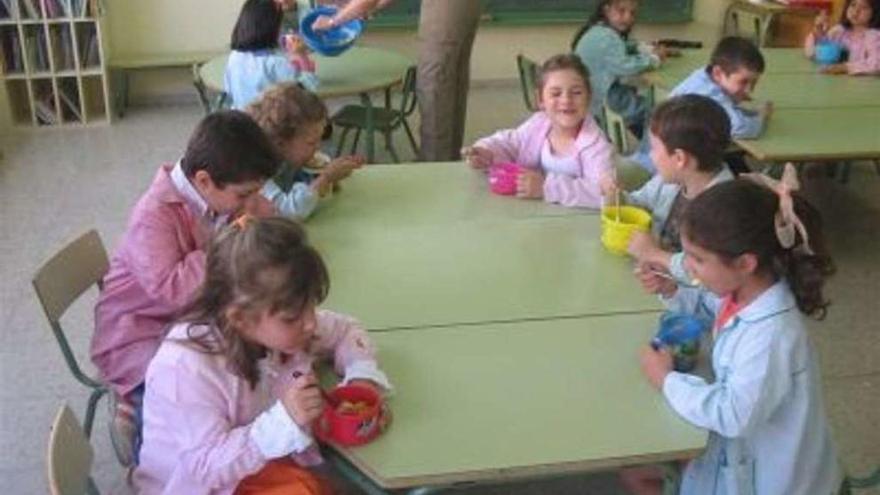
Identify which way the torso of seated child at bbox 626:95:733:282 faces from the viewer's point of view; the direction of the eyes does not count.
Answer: to the viewer's left

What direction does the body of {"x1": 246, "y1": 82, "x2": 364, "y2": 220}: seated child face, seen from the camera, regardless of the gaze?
to the viewer's right

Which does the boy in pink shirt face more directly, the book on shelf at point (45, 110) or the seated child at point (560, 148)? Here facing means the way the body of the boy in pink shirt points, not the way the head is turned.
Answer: the seated child

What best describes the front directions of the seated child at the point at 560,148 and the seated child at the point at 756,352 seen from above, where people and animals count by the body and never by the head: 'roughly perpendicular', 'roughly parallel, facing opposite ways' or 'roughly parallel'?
roughly perpendicular

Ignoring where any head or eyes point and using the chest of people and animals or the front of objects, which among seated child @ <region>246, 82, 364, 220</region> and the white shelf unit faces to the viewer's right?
the seated child

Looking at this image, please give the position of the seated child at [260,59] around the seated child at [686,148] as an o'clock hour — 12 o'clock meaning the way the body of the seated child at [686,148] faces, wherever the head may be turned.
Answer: the seated child at [260,59] is roughly at 1 o'clock from the seated child at [686,148].

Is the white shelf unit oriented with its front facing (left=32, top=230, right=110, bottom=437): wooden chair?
yes

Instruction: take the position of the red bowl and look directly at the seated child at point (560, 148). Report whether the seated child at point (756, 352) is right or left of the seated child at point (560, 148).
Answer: right

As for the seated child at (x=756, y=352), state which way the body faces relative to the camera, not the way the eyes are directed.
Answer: to the viewer's left

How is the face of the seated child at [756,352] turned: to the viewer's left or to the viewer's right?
to the viewer's left

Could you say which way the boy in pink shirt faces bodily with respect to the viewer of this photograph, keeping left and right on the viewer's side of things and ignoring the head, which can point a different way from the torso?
facing to the right of the viewer

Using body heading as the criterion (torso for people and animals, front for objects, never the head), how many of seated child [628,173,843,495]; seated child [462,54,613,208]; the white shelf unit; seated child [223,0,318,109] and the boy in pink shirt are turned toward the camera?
2

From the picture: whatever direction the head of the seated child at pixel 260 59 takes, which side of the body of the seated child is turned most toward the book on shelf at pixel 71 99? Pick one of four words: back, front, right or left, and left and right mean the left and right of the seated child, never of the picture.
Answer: left

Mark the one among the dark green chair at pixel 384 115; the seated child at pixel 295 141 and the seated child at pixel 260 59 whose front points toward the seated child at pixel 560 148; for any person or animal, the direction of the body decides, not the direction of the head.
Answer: the seated child at pixel 295 141
